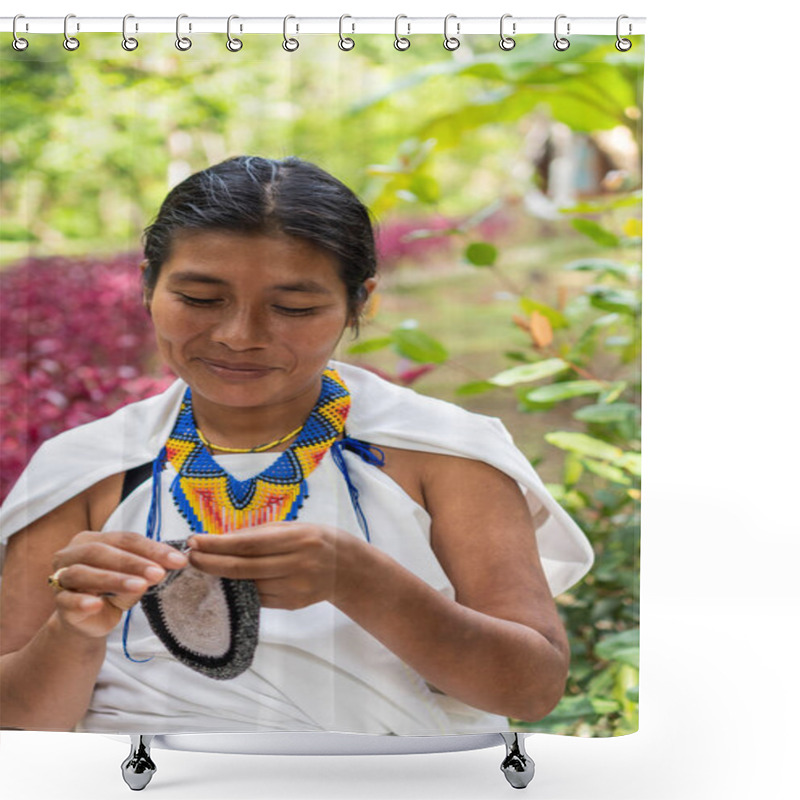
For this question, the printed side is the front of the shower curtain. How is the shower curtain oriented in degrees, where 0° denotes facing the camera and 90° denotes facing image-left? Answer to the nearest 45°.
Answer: approximately 0°
